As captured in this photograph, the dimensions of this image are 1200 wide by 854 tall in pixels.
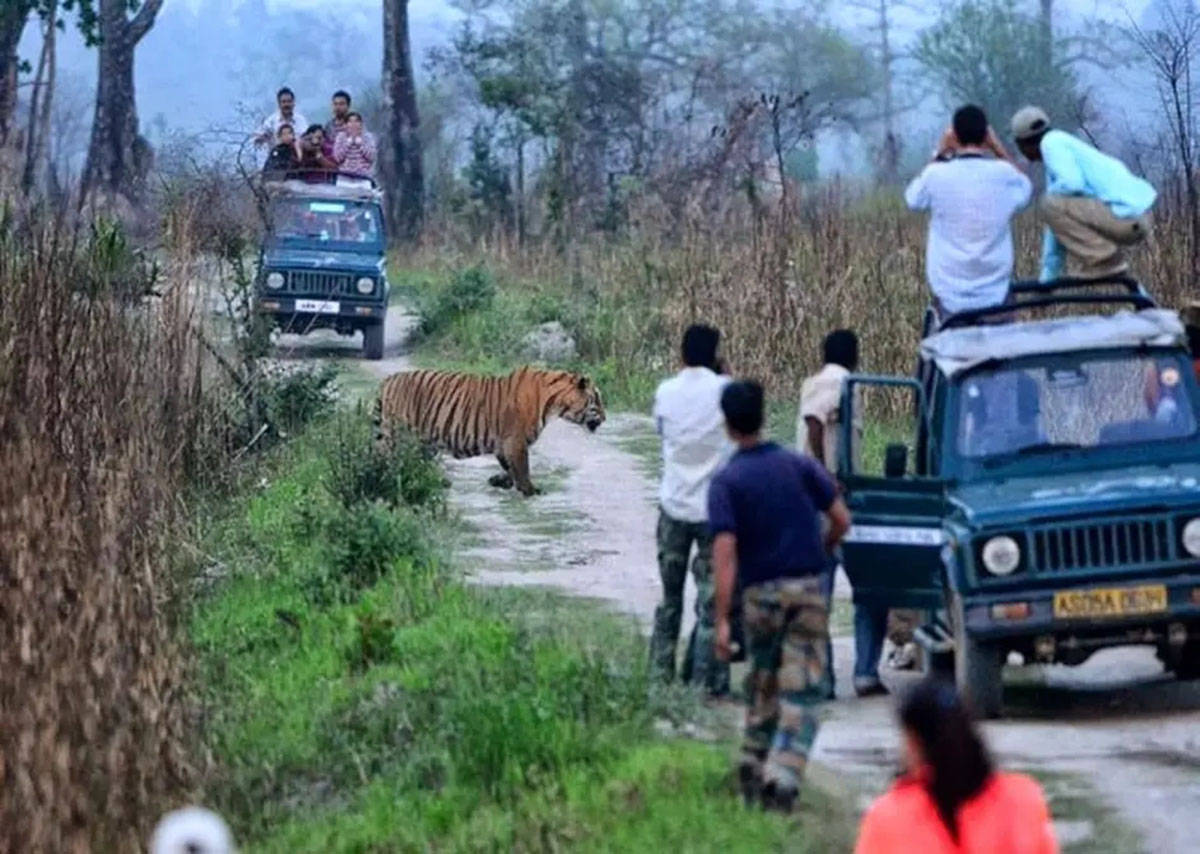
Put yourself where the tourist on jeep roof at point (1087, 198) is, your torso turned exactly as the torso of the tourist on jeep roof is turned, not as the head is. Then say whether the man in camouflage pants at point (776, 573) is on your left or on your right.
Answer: on your left

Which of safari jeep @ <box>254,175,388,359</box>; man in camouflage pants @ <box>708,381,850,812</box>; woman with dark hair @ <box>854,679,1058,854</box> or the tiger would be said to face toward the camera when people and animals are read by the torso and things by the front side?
the safari jeep

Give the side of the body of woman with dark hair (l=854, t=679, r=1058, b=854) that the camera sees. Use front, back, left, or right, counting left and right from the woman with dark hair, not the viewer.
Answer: back

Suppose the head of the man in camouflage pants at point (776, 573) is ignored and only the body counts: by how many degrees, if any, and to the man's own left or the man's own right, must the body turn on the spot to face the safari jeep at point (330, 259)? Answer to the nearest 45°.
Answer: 0° — they already face it

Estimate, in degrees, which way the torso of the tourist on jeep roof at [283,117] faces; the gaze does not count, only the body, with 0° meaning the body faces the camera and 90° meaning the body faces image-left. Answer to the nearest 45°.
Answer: approximately 0°

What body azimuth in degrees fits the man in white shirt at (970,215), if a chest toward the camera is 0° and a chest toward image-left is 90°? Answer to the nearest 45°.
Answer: approximately 180°

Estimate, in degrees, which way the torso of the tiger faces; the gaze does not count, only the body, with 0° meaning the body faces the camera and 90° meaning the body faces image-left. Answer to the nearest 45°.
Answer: approximately 270°

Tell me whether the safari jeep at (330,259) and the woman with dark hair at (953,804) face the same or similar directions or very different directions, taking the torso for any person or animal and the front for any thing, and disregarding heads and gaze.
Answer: very different directions

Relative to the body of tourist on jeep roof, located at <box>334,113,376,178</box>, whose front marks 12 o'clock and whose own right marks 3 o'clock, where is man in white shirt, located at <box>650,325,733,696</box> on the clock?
The man in white shirt is roughly at 12 o'clock from the tourist on jeep roof.

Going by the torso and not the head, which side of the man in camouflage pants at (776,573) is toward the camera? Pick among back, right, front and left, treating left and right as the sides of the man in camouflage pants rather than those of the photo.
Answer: back
